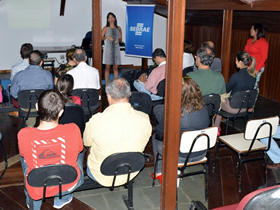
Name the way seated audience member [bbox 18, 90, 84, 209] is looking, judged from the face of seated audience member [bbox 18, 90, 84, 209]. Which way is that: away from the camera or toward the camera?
away from the camera

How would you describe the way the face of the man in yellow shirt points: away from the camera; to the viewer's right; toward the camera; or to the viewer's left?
away from the camera

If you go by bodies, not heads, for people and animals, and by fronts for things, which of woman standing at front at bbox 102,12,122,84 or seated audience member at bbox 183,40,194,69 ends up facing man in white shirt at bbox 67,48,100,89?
the woman standing at front

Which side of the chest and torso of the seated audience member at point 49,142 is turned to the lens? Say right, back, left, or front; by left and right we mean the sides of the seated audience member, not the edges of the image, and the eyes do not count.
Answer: back

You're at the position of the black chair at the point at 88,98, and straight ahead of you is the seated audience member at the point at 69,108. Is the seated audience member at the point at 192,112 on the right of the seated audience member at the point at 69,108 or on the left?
left

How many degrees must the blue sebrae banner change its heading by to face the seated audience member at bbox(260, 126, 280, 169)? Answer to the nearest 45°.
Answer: approximately 45° to its left

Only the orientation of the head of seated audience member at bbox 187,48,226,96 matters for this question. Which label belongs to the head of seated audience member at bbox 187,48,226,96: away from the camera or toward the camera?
away from the camera

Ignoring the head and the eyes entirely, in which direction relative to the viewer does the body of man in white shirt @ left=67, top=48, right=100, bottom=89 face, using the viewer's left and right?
facing away from the viewer

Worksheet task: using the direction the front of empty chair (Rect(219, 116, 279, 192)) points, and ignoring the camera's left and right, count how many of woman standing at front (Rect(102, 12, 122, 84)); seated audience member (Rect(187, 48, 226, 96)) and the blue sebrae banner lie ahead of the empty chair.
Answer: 3

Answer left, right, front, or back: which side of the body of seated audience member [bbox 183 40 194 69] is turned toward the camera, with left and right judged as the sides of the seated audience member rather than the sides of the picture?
back

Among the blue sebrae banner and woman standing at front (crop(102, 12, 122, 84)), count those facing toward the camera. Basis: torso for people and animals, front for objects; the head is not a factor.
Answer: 2

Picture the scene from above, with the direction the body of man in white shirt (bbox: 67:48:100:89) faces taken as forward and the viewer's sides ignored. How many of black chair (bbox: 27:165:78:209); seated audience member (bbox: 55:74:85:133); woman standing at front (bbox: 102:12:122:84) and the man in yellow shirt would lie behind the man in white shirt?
3

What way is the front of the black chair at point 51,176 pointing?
away from the camera
